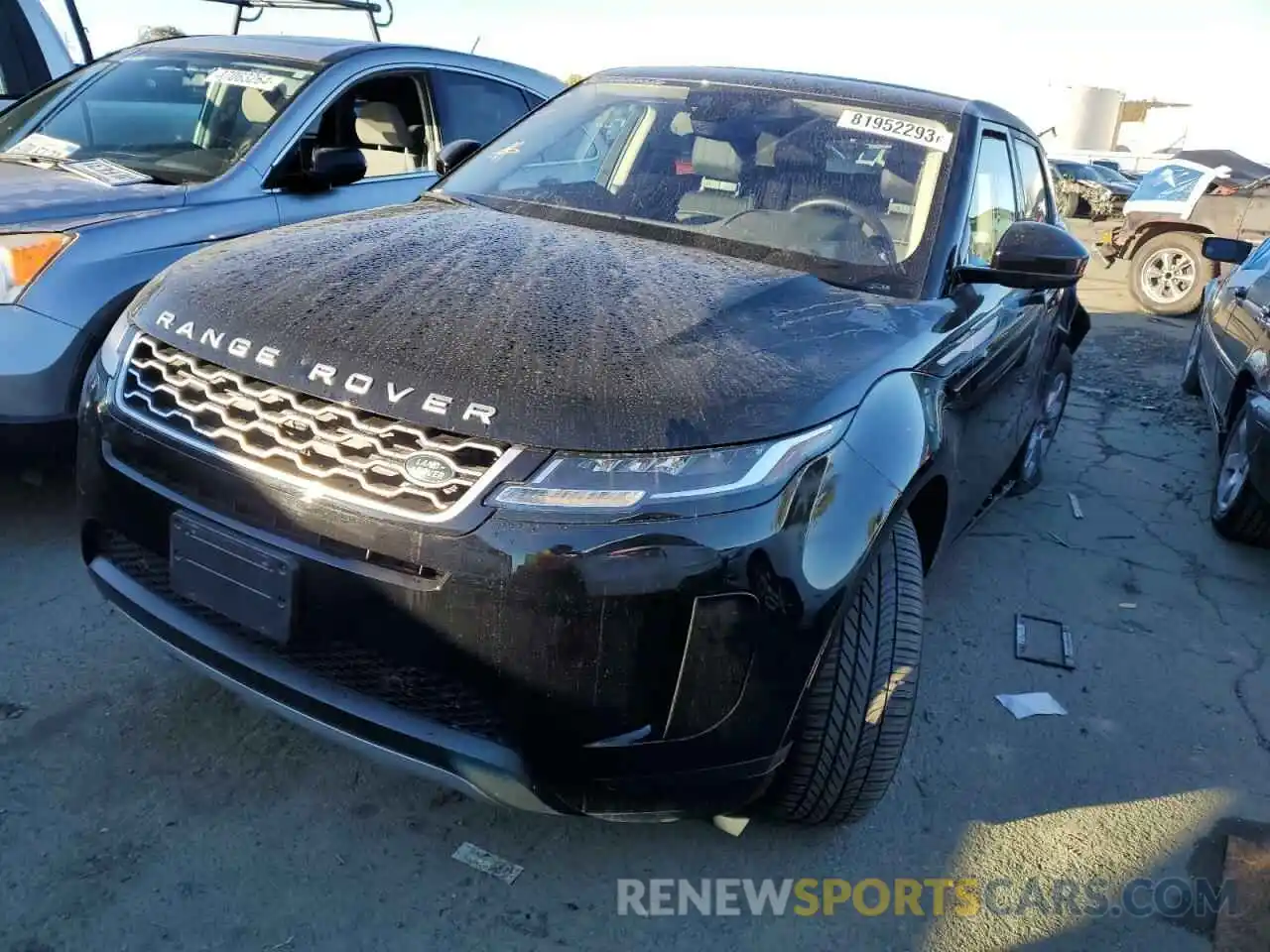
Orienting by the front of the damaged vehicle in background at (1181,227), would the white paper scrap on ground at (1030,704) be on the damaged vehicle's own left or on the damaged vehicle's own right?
on the damaged vehicle's own left

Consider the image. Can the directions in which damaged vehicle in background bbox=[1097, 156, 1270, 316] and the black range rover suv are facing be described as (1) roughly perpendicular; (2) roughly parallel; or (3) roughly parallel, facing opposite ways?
roughly perpendicular

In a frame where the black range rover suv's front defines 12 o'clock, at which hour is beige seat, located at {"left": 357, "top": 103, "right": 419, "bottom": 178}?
The beige seat is roughly at 4 o'clock from the black range rover suv.

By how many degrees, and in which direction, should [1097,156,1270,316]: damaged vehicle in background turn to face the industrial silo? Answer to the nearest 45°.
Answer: approximately 90° to its right

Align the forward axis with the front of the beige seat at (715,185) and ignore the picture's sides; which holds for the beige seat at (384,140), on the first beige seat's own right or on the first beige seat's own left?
on the first beige seat's own right

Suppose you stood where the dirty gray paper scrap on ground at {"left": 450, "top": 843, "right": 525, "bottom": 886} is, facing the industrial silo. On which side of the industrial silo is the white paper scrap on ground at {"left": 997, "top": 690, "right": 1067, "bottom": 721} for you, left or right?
right

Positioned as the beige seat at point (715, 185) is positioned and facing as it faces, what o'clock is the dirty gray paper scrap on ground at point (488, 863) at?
The dirty gray paper scrap on ground is roughly at 11 o'clock from the beige seat.

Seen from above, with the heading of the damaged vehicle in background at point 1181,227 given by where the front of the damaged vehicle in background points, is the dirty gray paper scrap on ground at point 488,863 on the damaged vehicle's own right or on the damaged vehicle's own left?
on the damaged vehicle's own left

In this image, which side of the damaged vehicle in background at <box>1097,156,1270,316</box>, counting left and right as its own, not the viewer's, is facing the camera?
left
